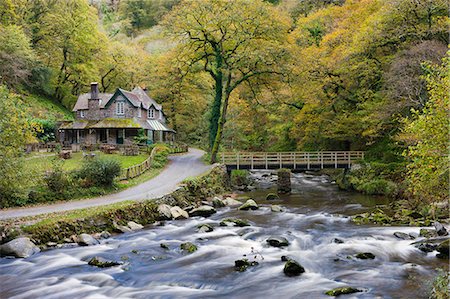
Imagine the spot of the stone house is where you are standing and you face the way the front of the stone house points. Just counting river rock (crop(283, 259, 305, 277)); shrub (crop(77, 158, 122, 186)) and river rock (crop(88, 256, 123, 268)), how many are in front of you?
3

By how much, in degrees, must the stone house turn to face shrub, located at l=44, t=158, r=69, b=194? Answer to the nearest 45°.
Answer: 0° — it already faces it

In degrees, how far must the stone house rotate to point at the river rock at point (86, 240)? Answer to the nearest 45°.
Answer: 0° — it already faces it

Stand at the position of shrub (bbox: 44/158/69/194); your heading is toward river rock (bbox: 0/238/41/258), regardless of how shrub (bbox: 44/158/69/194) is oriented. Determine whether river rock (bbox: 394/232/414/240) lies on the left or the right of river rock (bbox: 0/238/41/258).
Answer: left

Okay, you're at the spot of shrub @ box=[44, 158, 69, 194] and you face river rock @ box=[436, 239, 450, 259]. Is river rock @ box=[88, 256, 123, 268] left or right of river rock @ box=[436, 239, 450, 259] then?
right

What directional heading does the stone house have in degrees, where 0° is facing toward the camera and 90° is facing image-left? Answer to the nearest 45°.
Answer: approximately 0°
